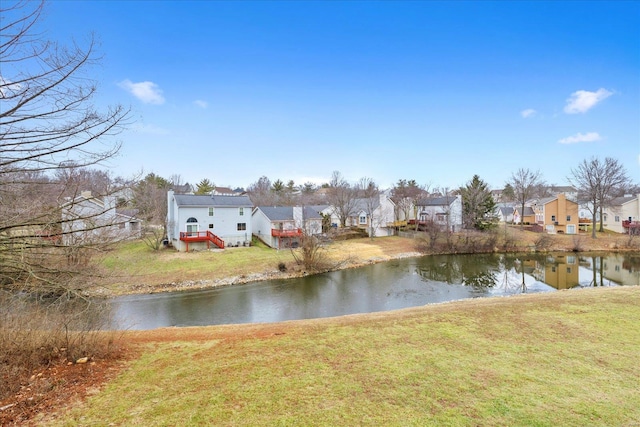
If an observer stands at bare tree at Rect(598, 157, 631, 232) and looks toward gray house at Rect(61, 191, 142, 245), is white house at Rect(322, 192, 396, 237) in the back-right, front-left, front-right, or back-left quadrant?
front-right

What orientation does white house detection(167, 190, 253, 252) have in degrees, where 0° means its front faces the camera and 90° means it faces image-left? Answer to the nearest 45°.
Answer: approximately 180°

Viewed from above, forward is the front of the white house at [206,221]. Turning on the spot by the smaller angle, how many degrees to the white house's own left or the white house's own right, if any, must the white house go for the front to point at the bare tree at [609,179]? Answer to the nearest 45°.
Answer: approximately 90° to the white house's own right

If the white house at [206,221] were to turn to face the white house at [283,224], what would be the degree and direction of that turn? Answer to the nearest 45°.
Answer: approximately 90° to its right

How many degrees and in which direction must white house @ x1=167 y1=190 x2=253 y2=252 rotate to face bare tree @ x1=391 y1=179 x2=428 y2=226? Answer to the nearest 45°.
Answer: approximately 90° to its right

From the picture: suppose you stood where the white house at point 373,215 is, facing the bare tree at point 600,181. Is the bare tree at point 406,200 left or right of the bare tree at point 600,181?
left

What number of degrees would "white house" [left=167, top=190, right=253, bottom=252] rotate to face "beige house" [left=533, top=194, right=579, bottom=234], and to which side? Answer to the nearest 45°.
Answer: approximately 90° to its right

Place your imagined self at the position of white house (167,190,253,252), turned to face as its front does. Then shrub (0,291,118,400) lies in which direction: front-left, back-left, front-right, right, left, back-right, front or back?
back

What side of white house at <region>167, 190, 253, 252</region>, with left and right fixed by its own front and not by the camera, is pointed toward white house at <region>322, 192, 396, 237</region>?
right

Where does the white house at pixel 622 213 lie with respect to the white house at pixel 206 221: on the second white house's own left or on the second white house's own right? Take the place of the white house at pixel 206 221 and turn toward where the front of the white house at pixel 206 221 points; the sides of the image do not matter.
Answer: on the second white house's own right

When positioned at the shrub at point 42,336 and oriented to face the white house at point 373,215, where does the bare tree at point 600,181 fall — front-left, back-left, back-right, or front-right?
front-right

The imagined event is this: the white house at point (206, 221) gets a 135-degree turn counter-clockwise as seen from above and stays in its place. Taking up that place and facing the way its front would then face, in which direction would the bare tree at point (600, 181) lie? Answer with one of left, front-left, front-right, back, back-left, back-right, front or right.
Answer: back-left
